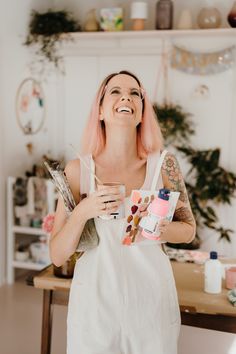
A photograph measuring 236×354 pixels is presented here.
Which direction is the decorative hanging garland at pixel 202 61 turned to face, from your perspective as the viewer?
facing the viewer

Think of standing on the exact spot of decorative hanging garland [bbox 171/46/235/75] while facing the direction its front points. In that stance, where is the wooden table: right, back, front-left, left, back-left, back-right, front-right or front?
front

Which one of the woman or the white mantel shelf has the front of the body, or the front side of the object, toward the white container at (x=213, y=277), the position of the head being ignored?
the white mantel shelf

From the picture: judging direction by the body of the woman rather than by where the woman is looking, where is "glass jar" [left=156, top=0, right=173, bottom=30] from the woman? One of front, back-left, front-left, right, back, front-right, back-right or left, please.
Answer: back

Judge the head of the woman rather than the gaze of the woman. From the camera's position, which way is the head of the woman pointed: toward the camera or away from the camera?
toward the camera

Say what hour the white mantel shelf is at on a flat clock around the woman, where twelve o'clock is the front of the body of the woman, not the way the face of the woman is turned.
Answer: The white mantel shelf is roughly at 6 o'clock from the woman.

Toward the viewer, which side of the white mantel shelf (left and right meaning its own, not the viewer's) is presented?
front

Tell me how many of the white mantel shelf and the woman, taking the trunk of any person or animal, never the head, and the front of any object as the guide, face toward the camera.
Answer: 2

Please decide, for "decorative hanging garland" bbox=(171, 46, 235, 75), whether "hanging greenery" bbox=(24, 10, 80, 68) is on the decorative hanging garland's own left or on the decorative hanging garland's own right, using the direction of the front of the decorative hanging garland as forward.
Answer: on the decorative hanging garland's own right

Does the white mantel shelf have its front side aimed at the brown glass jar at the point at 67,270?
yes
